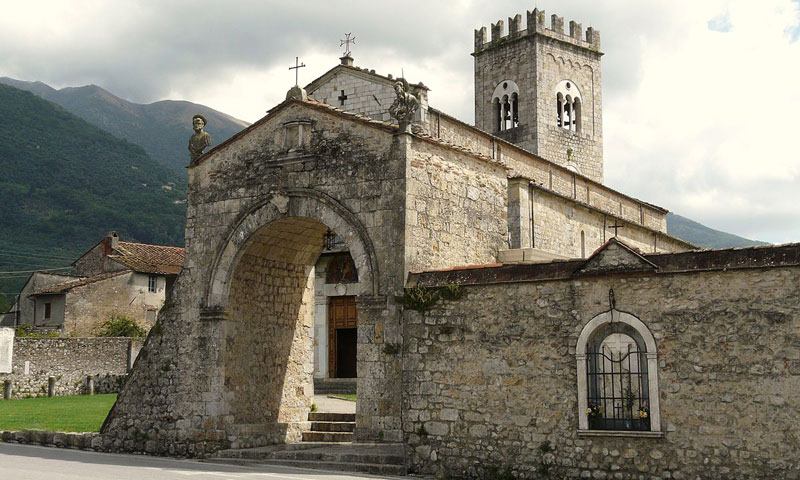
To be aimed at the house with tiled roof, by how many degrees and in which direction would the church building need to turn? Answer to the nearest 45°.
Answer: approximately 90° to its right

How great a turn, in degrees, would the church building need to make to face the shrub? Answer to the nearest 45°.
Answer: approximately 90° to its right

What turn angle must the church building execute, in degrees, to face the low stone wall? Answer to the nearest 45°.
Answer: approximately 90° to its right

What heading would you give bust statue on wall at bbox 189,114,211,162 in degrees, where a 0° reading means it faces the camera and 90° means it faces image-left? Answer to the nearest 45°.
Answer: approximately 45°

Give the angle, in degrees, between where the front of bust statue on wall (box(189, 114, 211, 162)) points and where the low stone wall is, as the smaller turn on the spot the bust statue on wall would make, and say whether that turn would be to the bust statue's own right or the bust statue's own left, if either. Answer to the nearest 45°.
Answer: approximately 135° to the bust statue's own right

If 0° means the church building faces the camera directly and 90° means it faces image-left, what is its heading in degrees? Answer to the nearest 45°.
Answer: approximately 45°
